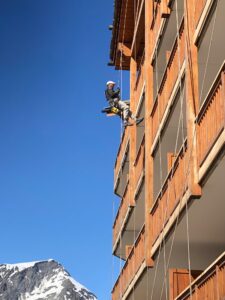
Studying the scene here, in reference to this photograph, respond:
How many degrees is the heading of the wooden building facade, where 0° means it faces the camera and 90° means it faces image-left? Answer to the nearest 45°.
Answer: approximately 45°
